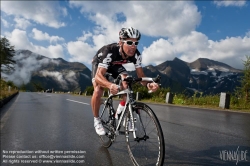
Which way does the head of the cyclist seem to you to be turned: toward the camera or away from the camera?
toward the camera

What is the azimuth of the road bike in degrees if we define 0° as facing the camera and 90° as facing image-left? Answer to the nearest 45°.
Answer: approximately 315°

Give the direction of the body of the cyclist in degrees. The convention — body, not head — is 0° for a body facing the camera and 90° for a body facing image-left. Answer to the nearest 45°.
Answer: approximately 315°
